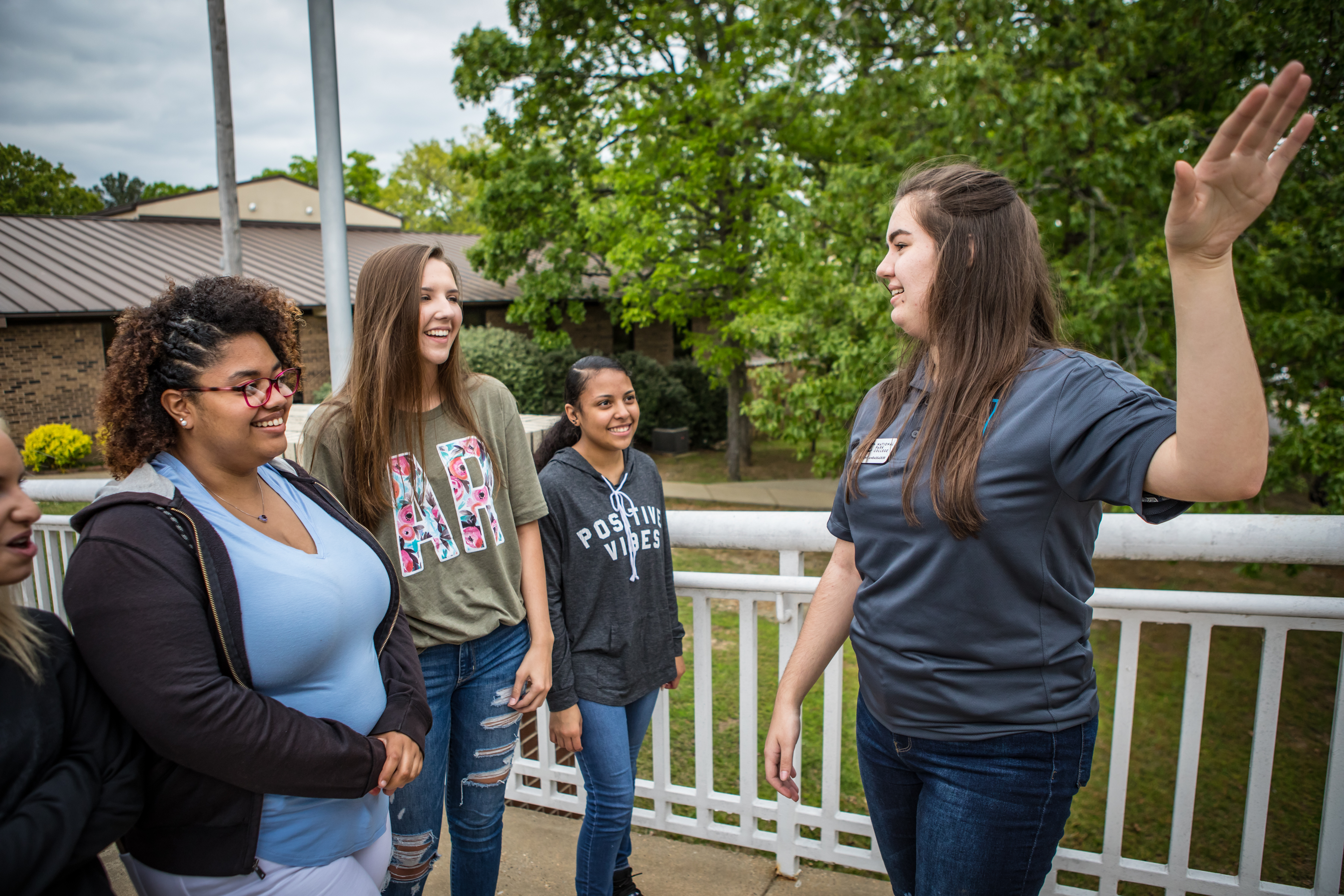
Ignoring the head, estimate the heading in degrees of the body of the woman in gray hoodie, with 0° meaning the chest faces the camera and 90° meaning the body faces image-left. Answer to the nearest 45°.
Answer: approximately 315°

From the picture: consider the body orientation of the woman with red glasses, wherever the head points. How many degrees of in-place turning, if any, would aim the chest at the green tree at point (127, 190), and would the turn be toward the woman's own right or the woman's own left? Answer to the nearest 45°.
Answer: approximately 135° to the woman's own left

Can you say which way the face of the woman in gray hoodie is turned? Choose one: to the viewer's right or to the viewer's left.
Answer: to the viewer's right

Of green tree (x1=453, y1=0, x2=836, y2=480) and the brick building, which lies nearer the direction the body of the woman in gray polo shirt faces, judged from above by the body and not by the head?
the brick building

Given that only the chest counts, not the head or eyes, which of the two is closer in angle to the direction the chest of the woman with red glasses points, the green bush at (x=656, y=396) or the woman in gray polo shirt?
the woman in gray polo shirt

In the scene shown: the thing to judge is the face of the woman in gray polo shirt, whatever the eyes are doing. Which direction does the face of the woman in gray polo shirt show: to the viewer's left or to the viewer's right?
to the viewer's left

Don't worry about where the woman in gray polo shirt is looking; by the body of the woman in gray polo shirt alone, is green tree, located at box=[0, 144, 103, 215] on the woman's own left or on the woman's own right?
on the woman's own right

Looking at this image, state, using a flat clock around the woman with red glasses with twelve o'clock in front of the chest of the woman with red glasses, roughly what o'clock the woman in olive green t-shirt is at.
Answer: The woman in olive green t-shirt is roughly at 9 o'clock from the woman with red glasses.

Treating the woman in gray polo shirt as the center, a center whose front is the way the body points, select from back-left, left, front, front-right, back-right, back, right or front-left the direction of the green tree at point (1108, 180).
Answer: back-right

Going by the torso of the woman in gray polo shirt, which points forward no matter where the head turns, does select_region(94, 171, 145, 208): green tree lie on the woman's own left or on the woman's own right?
on the woman's own right

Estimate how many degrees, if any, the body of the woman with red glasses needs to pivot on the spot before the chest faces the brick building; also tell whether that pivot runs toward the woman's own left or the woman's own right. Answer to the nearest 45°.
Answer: approximately 135° to the woman's own left
